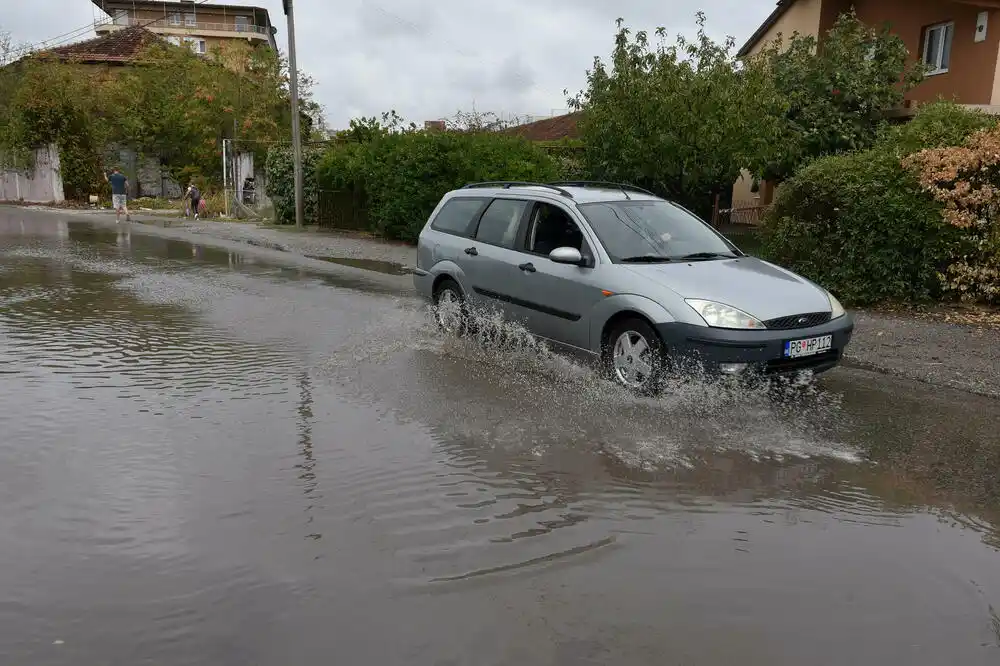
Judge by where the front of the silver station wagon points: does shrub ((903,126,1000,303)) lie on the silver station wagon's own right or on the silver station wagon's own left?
on the silver station wagon's own left

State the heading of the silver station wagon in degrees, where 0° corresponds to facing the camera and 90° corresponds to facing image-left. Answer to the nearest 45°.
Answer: approximately 315°

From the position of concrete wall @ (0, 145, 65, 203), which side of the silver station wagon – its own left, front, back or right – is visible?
back

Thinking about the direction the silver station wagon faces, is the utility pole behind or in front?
behind

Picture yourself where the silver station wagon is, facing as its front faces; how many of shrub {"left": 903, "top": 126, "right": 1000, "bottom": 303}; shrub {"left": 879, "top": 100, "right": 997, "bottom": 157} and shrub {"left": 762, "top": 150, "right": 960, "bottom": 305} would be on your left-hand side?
3

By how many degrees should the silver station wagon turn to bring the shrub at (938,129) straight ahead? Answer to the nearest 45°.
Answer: approximately 90° to its left

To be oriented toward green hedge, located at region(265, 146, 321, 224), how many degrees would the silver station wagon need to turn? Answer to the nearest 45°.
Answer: approximately 180°

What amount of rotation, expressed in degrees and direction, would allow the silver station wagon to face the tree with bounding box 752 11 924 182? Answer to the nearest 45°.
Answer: approximately 135° to its left

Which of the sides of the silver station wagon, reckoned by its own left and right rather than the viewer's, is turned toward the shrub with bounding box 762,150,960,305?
left

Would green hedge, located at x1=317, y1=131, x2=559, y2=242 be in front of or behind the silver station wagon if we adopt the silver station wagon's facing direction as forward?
behind

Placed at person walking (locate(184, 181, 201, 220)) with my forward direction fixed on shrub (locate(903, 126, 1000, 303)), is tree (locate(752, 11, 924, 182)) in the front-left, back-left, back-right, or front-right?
front-left
